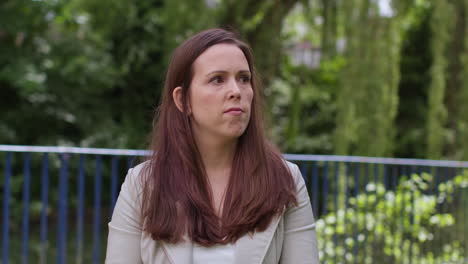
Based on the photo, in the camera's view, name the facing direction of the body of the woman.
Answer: toward the camera

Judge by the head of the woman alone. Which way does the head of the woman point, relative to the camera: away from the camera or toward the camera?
toward the camera
